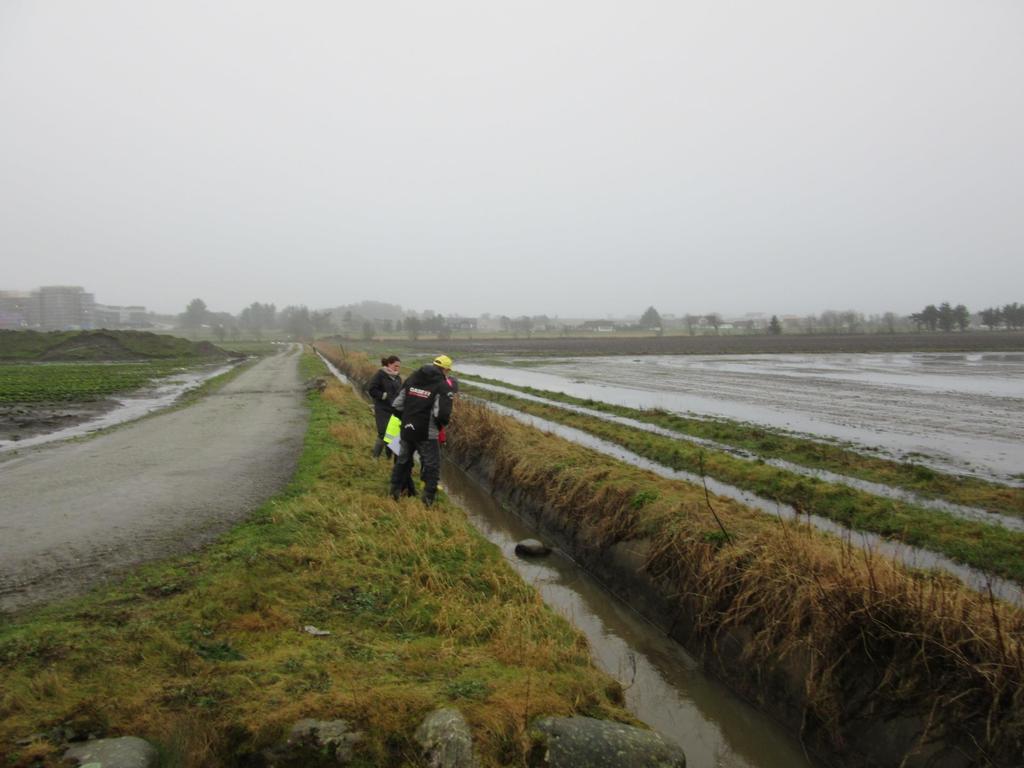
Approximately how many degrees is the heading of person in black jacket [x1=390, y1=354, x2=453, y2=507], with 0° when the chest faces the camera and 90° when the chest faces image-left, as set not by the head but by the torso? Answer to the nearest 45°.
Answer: approximately 225°

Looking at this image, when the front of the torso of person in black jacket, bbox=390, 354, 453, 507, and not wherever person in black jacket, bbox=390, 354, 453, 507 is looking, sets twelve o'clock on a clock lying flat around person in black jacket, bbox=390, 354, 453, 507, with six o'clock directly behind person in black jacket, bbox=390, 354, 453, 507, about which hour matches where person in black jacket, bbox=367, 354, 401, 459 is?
person in black jacket, bbox=367, 354, 401, 459 is roughly at 10 o'clock from person in black jacket, bbox=390, 354, 453, 507.

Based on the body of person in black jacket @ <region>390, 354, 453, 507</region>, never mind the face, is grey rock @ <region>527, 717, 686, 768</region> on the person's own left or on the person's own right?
on the person's own right

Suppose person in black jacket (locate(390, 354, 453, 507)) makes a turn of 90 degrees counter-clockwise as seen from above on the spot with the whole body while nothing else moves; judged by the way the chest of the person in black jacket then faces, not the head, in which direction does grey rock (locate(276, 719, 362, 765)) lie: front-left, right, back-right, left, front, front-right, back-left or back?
back-left

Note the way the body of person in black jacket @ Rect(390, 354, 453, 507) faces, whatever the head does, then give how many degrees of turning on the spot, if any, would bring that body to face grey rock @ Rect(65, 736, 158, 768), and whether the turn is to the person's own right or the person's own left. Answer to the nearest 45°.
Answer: approximately 135° to the person's own right

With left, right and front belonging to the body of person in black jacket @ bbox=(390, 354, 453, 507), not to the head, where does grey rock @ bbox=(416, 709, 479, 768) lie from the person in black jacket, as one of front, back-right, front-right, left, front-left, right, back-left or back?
back-right
